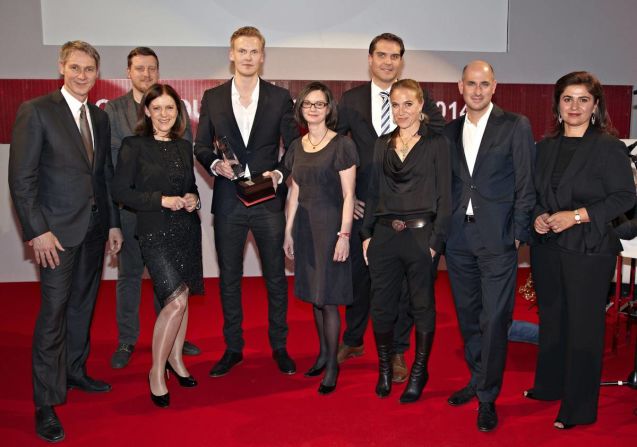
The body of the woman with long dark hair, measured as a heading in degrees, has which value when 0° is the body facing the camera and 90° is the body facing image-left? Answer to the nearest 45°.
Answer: approximately 45°

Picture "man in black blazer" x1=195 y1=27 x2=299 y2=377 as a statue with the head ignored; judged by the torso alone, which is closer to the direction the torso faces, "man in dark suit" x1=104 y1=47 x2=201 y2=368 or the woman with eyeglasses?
the woman with eyeglasses

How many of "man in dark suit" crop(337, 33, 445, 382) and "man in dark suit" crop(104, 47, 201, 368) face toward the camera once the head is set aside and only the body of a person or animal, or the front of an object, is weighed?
2

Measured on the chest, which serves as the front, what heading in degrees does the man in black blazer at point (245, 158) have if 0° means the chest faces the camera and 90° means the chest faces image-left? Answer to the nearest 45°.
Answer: approximately 0°

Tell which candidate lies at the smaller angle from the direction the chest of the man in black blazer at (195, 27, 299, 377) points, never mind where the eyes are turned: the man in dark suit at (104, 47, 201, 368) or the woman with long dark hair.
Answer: the woman with long dark hair

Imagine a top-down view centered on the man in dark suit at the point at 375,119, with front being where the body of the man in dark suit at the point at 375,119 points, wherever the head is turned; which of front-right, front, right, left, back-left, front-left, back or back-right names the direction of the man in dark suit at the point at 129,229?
right

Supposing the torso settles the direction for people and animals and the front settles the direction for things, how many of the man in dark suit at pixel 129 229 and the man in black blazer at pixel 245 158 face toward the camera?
2

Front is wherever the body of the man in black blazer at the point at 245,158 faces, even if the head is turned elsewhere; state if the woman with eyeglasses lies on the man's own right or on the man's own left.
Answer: on the man's own left
